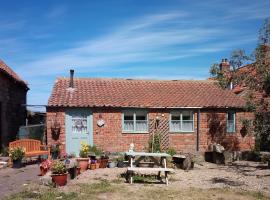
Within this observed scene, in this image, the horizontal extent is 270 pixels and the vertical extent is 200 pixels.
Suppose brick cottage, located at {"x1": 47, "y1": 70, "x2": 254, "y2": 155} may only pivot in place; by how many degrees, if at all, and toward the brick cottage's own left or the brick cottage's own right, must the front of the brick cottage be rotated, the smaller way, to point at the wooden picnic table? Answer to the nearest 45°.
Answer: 0° — it already faces it

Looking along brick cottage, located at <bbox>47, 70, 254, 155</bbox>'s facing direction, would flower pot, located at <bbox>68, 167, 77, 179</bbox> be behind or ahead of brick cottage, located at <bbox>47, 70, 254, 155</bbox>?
ahead

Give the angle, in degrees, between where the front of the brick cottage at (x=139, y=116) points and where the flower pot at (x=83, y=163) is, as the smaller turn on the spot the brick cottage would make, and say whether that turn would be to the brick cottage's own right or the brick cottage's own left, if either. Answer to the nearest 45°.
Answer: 0° — it already faces it

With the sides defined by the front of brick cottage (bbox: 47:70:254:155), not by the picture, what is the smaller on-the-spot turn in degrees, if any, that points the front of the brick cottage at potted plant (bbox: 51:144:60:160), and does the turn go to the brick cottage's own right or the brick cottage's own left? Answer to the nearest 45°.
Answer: approximately 45° to the brick cottage's own right

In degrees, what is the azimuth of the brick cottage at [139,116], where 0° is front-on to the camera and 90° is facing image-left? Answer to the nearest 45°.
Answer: approximately 0°

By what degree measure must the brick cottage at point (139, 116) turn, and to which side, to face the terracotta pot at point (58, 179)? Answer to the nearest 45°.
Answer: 0° — it already faces it
